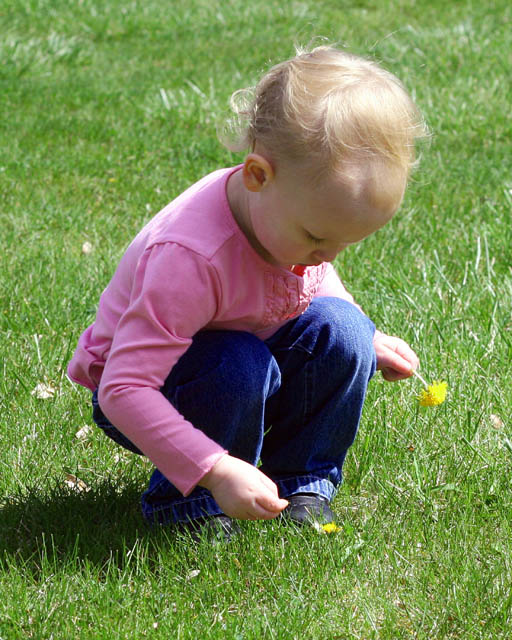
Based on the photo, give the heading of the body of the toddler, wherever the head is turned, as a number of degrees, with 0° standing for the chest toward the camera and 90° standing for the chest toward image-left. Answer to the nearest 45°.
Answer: approximately 315°

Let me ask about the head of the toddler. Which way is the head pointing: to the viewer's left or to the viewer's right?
to the viewer's right
